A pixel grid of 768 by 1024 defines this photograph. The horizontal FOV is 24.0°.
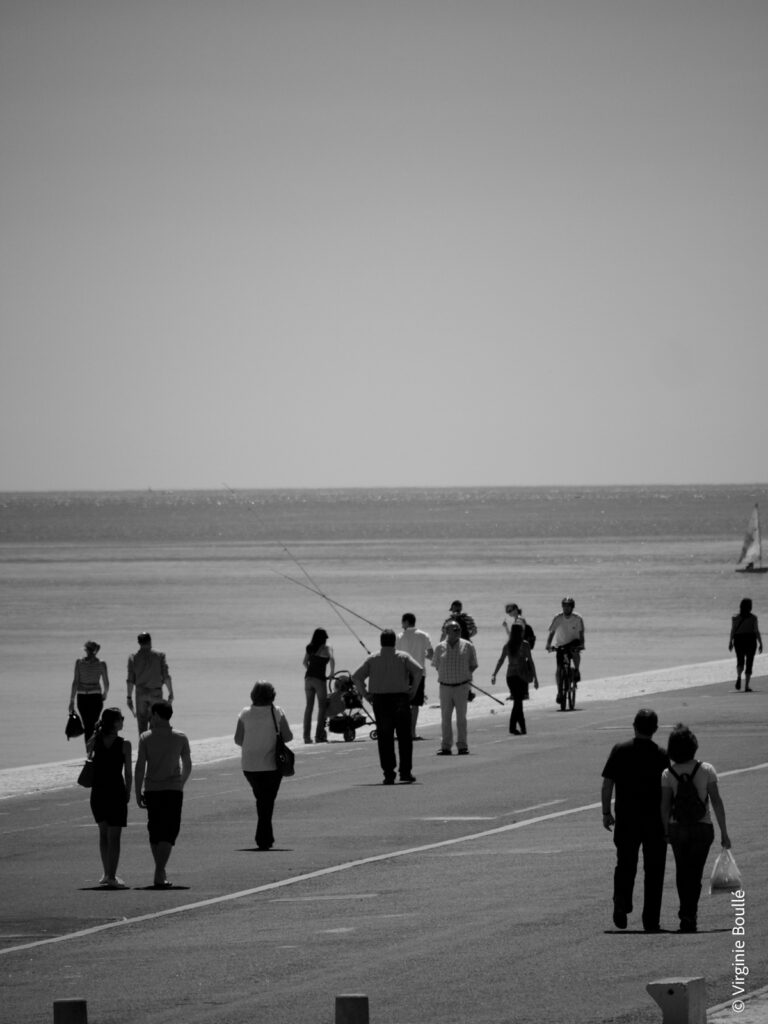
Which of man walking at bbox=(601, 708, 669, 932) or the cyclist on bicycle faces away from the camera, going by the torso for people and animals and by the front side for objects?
the man walking

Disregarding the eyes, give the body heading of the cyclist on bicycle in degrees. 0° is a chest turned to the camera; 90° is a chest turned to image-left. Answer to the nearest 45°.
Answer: approximately 0°

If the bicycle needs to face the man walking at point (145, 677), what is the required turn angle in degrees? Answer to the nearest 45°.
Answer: approximately 45° to its right

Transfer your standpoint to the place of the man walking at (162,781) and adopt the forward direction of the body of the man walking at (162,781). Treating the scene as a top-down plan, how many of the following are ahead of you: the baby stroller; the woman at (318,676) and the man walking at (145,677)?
3

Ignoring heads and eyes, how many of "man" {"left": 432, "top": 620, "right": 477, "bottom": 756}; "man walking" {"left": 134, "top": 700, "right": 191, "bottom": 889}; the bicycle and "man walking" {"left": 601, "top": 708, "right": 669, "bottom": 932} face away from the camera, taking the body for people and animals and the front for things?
2

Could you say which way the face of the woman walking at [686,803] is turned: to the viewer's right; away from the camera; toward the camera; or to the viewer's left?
away from the camera

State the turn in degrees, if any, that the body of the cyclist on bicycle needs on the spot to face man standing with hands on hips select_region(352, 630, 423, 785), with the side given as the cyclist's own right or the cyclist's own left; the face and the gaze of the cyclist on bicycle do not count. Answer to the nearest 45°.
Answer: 0° — they already face them

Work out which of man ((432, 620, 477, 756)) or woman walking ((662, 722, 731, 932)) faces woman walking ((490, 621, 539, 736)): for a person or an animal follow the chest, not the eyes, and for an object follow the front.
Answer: woman walking ((662, 722, 731, 932))

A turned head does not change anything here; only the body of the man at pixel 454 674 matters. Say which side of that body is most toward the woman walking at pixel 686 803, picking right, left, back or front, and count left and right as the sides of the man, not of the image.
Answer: front

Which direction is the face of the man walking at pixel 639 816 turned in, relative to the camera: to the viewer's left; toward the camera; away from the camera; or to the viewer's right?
away from the camera

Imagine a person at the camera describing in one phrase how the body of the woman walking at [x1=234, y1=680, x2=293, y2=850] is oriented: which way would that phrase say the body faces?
away from the camera

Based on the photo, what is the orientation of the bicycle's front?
toward the camera

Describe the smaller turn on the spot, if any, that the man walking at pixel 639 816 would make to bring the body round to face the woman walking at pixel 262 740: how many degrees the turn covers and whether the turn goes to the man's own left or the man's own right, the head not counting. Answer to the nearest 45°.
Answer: approximately 45° to the man's own left

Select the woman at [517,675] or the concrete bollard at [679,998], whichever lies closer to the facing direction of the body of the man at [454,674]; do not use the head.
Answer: the concrete bollard

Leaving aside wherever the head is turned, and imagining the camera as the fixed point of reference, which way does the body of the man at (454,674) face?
toward the camera

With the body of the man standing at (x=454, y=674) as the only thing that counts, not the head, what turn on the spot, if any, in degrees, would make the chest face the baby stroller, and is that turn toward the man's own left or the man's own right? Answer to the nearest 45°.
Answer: approximately 135° to the man's own right

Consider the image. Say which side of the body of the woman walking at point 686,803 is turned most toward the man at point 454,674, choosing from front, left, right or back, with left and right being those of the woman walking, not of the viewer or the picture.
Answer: front

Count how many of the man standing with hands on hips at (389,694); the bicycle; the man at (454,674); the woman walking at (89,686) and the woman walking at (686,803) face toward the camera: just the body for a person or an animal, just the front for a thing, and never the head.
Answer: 3

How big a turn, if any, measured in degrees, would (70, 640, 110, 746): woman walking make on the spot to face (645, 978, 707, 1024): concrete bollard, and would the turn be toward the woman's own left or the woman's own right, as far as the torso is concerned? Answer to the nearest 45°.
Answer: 0° — they already face it

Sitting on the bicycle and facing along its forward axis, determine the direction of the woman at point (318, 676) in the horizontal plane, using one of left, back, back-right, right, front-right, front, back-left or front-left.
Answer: front-right

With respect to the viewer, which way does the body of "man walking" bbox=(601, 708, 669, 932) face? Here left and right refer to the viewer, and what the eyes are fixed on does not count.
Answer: facing away from the viewer

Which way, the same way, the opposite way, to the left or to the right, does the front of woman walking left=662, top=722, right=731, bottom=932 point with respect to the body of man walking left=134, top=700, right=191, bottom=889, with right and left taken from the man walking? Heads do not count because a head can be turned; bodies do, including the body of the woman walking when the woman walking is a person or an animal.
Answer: the same way

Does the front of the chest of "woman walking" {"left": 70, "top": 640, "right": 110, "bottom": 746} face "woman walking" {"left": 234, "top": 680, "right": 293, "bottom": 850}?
yes

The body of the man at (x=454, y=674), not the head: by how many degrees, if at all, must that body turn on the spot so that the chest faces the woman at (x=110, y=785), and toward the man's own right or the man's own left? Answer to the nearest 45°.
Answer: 0° — they already face them
